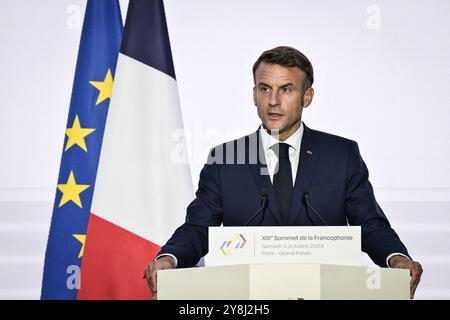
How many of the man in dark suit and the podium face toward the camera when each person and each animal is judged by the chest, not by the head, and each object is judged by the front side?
2

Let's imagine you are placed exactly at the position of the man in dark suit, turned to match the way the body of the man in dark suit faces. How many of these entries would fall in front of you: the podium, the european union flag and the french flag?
1

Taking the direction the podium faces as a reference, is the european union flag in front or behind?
behind

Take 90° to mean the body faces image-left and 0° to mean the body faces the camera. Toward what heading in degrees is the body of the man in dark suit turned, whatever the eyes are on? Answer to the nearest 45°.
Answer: approximately 0°

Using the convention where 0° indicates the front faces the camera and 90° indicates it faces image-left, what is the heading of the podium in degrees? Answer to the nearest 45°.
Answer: approximately 0°

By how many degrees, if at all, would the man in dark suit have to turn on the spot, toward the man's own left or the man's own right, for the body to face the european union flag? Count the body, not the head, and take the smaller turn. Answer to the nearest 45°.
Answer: approximately 135° to the man's own right

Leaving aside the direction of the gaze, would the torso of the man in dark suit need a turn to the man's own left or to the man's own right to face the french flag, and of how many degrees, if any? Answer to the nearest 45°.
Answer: approximately 135° to the man's own right

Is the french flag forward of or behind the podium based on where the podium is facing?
behind
